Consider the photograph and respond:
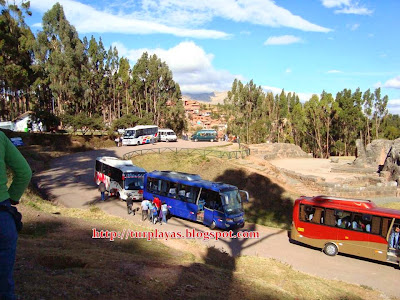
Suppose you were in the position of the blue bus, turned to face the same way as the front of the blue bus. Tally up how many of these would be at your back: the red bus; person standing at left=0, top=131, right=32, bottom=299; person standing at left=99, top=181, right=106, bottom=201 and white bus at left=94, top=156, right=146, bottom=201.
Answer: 2

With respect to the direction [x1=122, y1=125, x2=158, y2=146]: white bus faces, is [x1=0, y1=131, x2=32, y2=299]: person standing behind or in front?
in front

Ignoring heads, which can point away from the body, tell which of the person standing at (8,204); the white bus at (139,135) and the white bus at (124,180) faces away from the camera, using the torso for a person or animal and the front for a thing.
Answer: the person standing

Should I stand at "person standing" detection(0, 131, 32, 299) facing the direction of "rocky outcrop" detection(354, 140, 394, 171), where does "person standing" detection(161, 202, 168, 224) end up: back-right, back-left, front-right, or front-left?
front-left

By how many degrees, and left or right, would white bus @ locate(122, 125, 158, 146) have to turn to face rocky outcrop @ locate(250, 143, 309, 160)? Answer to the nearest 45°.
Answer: approximately 135° to its left
